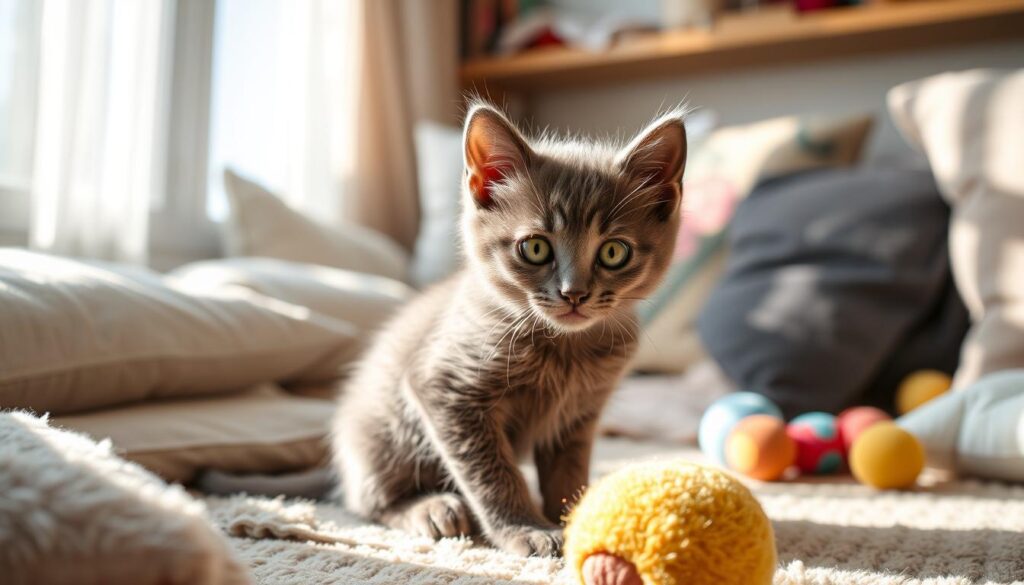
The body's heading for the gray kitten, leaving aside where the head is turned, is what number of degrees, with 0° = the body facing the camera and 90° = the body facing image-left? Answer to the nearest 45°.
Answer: approximately 315°

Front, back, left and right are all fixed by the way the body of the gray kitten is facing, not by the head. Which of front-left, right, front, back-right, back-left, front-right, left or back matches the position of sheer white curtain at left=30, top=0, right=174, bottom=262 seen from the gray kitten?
back

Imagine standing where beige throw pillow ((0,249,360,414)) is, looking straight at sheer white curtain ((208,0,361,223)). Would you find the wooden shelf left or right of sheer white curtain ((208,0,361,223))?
right
